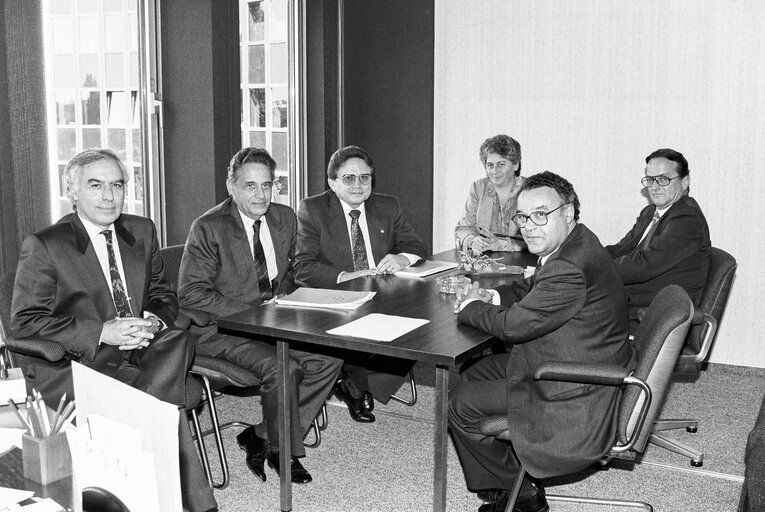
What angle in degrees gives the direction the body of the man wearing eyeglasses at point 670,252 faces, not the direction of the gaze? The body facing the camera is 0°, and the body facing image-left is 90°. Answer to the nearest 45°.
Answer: approximately 45°

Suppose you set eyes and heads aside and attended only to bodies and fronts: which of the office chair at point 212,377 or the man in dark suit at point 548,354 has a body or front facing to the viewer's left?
the man in dark suit

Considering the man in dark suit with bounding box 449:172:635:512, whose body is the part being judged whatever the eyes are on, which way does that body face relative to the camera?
to the viewer's left

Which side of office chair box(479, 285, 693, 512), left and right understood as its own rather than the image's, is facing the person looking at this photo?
left
